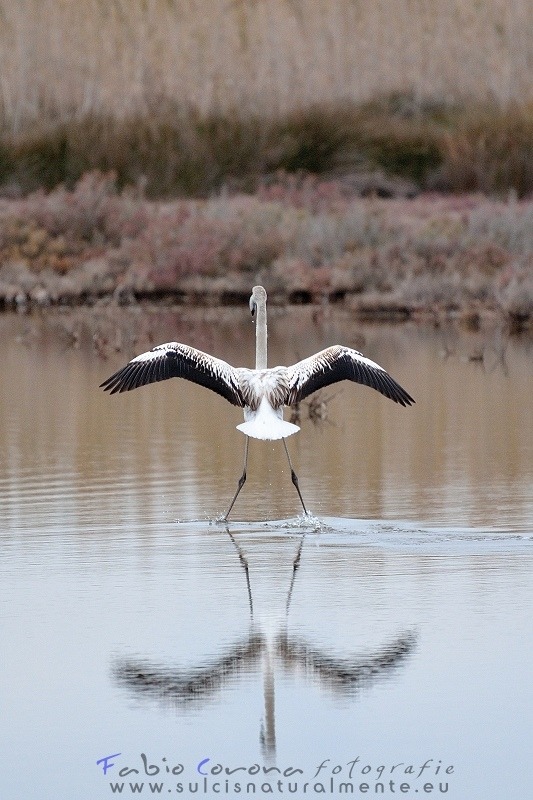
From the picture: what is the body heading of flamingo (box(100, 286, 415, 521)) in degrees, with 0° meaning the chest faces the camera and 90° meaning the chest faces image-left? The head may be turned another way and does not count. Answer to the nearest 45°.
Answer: approximately 180°
